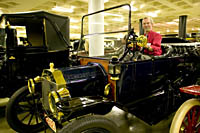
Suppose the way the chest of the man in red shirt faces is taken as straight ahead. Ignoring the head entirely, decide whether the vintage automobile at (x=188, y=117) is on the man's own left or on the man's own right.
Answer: on the man's own left

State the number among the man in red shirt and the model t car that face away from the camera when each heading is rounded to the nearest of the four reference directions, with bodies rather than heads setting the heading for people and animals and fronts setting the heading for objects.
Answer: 0

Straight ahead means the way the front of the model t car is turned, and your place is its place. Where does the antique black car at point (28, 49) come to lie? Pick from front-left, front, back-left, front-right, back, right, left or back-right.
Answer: right

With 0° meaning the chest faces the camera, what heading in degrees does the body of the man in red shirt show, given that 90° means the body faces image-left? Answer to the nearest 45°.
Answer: approximately 45°

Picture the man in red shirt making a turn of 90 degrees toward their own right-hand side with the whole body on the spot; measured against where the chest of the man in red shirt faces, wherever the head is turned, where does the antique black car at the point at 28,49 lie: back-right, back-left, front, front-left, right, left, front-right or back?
front-left
